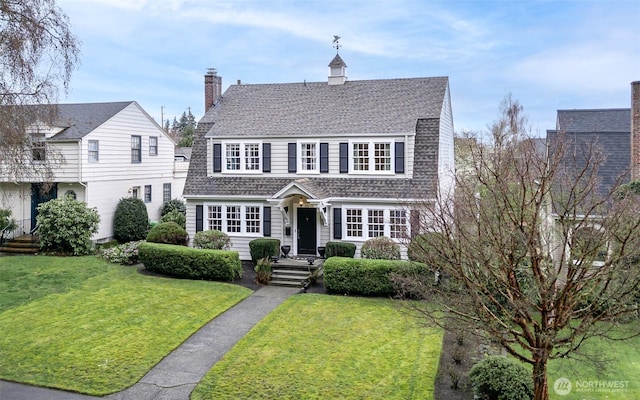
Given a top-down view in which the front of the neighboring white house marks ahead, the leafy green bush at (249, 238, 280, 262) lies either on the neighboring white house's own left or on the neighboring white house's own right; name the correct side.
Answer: on the neighboring white house's own left

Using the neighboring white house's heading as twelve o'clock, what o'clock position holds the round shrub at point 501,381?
The round shrub is roughly at 10 o'clock from the neighboring white house.

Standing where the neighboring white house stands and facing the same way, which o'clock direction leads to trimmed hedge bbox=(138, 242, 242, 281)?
The trimmed hedge is roughly at 10 o'clock from the neighboring white house.

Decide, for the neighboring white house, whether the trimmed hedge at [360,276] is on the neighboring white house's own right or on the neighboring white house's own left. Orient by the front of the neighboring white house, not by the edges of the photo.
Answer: on the neighboring white house's own left

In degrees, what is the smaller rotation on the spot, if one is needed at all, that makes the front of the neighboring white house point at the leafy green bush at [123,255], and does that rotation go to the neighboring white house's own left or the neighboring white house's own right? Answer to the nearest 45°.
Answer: approximately 45° to the neighboring white house's own left

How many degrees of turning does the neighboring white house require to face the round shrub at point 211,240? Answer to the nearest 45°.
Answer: approximately 90° to its left

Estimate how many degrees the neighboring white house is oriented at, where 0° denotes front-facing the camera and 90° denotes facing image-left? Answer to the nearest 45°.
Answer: approximately 45°

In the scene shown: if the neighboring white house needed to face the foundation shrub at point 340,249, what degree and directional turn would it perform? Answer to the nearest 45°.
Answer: approximately 90° to its left

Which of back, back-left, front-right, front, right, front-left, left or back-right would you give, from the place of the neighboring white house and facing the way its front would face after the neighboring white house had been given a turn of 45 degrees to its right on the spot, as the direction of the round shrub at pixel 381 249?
back-left
